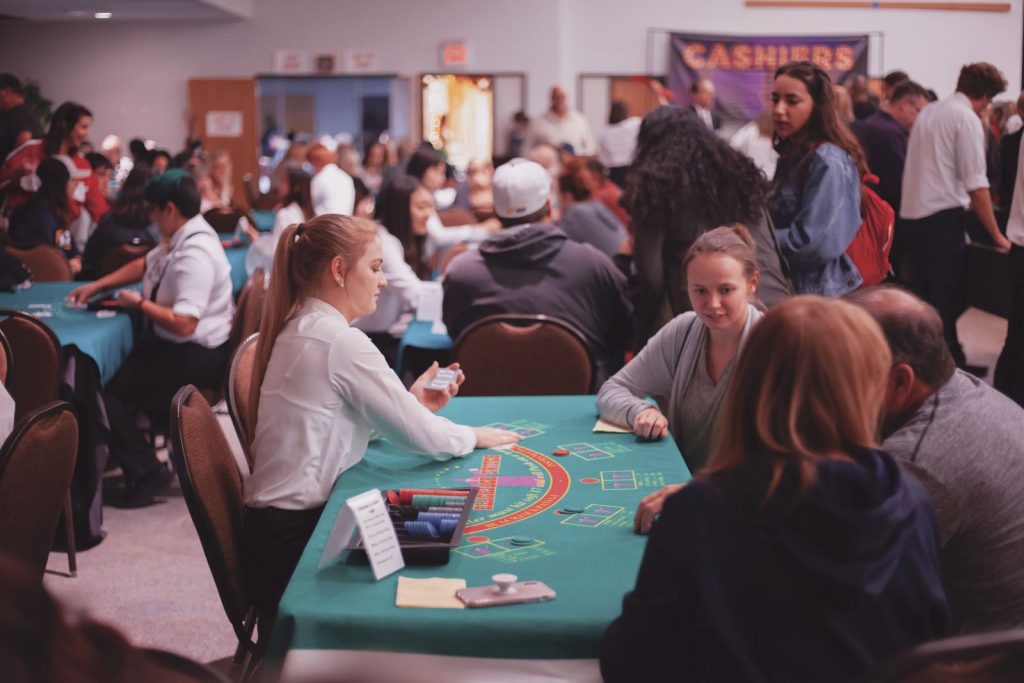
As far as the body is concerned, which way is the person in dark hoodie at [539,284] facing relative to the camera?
away from the camera

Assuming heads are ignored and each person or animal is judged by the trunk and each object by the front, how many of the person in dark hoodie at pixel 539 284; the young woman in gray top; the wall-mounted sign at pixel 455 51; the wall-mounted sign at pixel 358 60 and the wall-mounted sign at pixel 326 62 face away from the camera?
1

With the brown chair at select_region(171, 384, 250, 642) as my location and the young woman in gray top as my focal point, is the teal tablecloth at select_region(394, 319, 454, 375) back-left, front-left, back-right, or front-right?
front-left

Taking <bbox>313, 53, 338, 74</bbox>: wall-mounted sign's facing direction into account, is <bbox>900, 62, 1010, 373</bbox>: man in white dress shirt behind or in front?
in front

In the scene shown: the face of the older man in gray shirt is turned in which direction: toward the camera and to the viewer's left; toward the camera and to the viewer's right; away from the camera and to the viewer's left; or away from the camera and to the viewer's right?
away from the camera and to the viewer's left

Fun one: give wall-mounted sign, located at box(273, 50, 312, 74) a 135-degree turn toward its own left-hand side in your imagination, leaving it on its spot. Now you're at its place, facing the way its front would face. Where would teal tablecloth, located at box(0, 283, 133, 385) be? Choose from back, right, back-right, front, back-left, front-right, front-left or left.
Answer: back-right

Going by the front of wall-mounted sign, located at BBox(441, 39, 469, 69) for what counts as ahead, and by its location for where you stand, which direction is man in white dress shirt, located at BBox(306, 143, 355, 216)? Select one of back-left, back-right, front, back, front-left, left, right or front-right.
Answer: front

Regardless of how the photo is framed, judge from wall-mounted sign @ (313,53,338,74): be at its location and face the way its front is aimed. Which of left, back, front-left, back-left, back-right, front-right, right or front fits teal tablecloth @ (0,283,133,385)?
front

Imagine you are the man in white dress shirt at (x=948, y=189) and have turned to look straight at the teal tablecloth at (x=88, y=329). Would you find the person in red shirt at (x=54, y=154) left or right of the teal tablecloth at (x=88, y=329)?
right

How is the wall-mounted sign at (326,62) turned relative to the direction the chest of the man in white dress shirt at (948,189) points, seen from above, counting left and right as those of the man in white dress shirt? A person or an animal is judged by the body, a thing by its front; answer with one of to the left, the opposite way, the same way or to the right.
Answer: to the right

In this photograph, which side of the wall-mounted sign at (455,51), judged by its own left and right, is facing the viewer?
front

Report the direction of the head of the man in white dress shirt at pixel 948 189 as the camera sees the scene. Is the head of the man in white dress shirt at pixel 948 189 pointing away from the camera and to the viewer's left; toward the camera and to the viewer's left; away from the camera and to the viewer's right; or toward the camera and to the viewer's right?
away from the camera and to the viewer's right

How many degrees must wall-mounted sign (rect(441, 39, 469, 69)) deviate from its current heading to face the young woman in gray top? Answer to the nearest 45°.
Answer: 0° — it already faces them

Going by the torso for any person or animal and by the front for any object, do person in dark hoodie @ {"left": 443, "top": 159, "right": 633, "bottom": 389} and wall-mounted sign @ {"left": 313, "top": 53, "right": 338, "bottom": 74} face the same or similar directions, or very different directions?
very different directions

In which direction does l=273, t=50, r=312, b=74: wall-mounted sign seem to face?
toward the camera

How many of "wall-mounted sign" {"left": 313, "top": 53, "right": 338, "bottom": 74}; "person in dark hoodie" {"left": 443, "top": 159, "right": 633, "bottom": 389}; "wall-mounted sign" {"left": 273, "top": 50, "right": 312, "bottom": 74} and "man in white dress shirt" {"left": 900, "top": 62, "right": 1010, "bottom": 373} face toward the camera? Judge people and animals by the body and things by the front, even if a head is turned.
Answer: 2

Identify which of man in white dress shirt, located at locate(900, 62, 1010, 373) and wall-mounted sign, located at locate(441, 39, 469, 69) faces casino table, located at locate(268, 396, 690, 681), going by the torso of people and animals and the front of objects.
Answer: the wall-mounted sign

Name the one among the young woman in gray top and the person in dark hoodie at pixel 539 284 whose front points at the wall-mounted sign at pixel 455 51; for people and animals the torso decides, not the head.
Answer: the person in dark hoodie

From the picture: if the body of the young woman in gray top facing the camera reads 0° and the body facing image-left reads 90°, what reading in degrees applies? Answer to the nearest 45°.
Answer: approximately 45°

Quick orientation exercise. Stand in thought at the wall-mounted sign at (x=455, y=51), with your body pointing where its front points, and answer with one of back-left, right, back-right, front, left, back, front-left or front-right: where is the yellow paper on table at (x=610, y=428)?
front

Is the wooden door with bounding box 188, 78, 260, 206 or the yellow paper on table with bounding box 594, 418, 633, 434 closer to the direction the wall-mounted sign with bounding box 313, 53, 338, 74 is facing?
the yellow paper on table

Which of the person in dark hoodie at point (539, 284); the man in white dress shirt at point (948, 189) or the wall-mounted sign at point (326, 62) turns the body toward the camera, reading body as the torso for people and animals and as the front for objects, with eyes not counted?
the wall-mounted sign

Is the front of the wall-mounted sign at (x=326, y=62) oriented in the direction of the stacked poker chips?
yes
